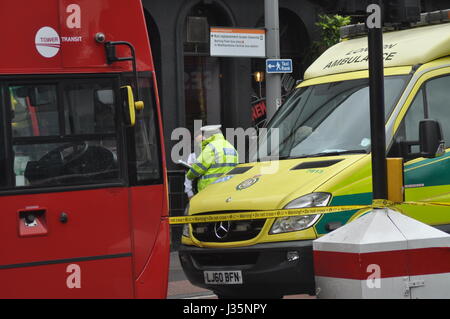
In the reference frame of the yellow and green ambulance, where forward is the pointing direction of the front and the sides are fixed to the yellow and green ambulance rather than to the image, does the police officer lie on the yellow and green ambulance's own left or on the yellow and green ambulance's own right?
on the yellow and green ambulance's own right

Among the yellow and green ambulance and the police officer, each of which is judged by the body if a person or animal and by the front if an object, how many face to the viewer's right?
0

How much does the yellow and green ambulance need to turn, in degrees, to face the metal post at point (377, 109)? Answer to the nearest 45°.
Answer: approximately 45° to its left

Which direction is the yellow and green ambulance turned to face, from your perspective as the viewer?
facing the viewer and to the left of the viewer

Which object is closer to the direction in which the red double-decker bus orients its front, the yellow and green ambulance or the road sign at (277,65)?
the yellow and green ambulance

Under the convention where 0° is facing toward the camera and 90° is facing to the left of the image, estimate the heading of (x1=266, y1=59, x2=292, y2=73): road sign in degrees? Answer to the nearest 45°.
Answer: approximately 0°

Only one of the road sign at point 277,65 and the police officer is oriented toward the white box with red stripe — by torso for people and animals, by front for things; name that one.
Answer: the road sign

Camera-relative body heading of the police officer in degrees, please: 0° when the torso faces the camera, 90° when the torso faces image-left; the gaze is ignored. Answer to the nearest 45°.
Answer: approximately 135°

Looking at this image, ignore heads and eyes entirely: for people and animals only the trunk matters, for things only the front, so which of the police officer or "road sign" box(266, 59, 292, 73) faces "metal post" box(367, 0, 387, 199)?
the road sign

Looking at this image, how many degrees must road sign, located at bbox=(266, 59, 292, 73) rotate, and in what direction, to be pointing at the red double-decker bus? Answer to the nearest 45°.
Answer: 0° — it already faces it

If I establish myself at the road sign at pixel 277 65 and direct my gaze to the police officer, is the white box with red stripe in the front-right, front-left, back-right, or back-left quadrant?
front-left

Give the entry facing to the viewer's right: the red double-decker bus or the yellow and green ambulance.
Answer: the red double-decker bus

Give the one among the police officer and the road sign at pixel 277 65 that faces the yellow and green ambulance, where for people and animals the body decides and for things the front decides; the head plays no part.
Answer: the road sign

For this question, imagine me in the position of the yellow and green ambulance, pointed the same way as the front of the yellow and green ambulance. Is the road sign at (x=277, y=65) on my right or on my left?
on my right
